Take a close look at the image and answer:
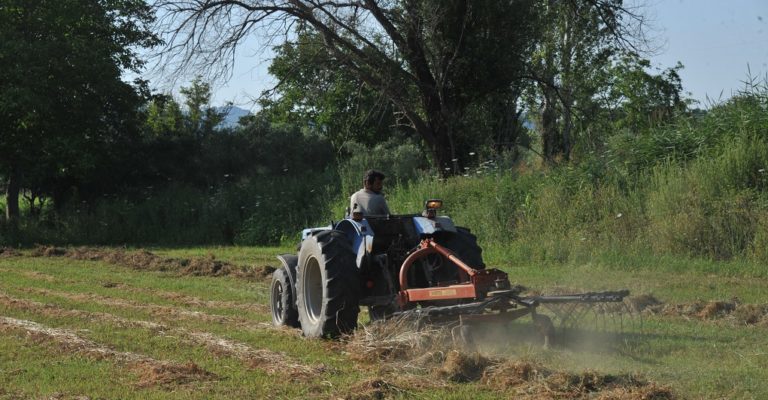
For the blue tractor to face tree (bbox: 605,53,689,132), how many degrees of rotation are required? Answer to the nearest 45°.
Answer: approximately 45° to its right

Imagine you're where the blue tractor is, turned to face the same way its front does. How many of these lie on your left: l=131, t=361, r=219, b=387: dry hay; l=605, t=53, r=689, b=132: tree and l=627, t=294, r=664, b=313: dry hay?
1

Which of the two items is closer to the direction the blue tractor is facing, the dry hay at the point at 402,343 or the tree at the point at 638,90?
the tree

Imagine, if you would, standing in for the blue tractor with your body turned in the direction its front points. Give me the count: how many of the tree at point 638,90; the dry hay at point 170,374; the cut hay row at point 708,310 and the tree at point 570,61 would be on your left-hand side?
1

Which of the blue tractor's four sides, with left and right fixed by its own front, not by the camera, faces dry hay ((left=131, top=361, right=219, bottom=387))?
left

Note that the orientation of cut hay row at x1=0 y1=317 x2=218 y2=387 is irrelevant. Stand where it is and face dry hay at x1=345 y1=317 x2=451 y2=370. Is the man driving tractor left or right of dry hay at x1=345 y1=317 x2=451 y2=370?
left
